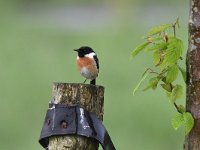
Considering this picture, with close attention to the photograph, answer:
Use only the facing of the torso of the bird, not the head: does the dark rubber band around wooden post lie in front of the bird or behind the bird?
in front

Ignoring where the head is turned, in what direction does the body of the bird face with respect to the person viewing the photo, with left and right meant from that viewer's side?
facing the viewer and to the left of the viewer

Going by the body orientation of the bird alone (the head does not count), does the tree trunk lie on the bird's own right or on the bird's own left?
on the bird's own left
